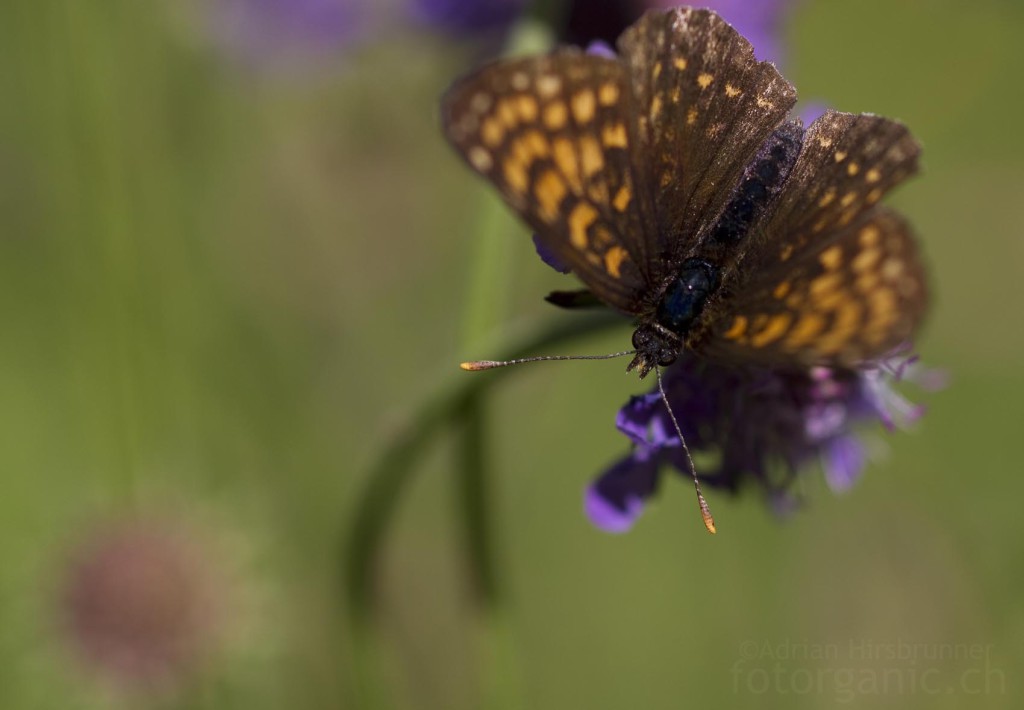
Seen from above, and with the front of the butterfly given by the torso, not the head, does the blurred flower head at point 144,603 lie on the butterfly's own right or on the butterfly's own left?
on the butterfly's own right

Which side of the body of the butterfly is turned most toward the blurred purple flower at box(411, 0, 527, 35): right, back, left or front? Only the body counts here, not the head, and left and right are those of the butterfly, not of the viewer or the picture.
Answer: right

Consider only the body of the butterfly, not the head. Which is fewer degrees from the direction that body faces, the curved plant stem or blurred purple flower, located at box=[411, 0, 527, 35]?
the curved plant stem

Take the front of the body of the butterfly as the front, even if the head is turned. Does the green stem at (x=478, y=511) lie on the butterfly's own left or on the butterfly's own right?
on the butterfly's own right

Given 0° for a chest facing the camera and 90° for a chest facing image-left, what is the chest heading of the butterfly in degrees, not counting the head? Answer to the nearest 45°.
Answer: approximately 45°
